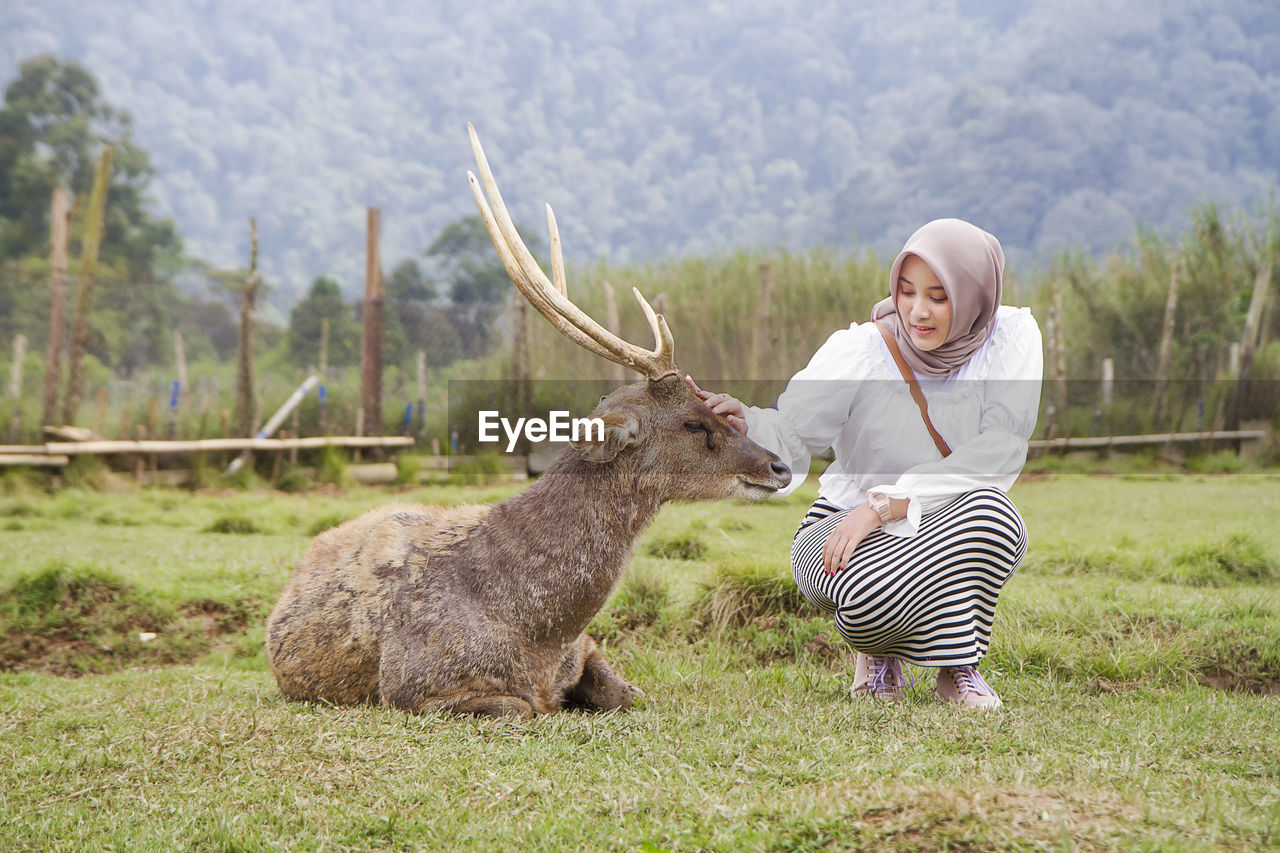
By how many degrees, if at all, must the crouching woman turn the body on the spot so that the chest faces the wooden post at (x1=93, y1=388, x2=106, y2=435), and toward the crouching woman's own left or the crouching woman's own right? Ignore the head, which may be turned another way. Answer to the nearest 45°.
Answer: approximately 135° to the crouching woman's own right

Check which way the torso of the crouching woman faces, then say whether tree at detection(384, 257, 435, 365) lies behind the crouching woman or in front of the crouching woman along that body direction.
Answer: behind

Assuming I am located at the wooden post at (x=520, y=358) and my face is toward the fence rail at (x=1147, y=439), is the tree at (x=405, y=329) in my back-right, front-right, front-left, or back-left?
back-left

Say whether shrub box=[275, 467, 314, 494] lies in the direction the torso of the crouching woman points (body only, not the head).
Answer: no

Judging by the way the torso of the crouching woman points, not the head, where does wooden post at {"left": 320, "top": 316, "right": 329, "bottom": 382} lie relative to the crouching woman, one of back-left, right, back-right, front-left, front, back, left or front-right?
back-right

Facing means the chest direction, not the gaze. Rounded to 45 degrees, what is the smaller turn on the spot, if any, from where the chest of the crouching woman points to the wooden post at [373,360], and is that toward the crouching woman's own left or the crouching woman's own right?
approximately 135° to the crouching woman's own right

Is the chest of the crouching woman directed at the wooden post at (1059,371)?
no

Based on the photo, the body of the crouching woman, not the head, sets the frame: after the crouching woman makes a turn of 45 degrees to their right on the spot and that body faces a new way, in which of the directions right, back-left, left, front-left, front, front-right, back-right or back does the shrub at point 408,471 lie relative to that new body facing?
right

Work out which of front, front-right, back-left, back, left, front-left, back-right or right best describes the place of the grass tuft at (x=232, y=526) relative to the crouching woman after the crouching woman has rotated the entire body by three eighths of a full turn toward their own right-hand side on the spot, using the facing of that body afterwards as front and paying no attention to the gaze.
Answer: front

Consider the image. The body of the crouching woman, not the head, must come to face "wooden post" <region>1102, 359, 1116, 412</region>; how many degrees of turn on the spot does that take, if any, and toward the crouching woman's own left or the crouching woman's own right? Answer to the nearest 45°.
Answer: approximately 180°

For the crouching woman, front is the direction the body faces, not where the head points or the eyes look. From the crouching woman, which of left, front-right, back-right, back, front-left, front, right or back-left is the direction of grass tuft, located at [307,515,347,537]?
back-right

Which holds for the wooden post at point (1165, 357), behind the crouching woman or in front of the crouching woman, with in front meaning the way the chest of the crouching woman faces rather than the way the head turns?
behind

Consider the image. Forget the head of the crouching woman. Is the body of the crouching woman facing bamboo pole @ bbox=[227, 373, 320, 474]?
no

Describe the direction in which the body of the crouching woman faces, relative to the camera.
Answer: toward the camera

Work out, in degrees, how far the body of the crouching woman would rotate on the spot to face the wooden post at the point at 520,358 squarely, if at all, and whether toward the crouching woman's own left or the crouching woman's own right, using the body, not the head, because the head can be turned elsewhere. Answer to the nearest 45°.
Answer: approximately 135° to the crouching woman's own right

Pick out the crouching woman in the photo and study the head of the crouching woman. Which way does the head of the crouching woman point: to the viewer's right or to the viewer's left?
to the viewer's left

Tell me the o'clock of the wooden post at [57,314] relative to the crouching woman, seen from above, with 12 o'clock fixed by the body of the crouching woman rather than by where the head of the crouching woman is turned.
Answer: The wooden post is roughly at 4 o'clock from the crouching woman.
